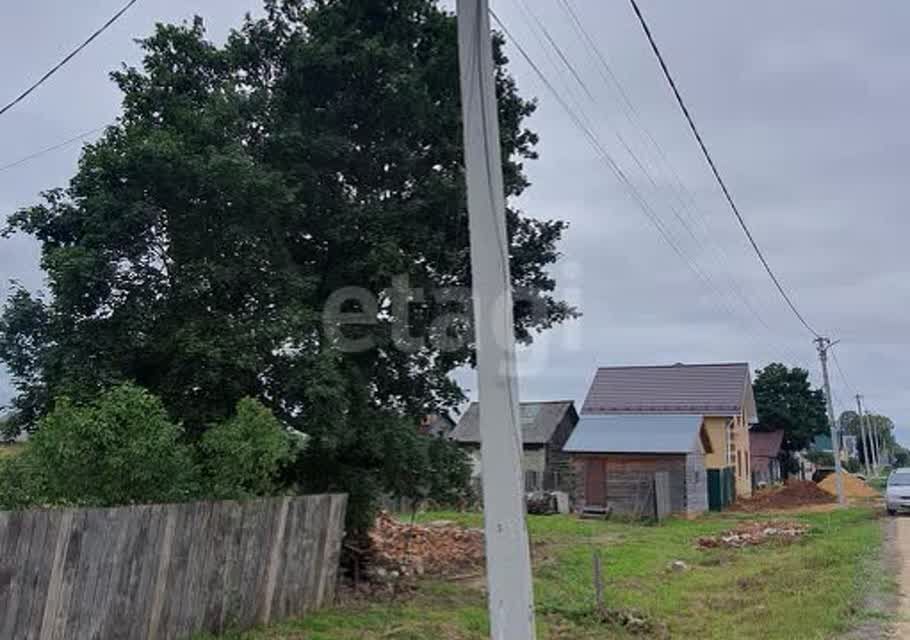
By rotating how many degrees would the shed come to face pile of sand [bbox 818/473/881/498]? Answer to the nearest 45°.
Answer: approximately 135° to its left

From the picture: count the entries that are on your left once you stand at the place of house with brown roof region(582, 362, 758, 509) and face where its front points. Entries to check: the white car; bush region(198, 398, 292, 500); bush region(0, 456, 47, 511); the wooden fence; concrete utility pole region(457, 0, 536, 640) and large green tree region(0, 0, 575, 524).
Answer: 0

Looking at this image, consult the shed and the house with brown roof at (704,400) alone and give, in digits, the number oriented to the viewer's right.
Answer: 1

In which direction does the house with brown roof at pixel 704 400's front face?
to the viewer's right

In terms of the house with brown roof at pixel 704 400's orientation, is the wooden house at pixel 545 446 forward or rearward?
rearward

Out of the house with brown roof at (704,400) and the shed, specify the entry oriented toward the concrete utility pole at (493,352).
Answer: the shed

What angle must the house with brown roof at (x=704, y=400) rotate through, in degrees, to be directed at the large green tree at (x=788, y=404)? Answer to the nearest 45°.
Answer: approximately 90° to its left

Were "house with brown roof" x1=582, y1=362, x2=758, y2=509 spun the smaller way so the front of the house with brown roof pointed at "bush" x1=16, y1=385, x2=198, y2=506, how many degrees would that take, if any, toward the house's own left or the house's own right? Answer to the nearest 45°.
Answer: approximately 90° to the house's own right

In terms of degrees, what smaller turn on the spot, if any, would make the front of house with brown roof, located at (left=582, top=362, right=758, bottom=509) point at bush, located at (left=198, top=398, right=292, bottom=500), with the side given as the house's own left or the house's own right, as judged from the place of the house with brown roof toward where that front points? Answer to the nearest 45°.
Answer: approximately 90° to the house's own right

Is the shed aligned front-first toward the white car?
no

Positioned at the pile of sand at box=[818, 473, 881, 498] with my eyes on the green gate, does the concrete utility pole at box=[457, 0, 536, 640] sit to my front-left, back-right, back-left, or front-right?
front-left

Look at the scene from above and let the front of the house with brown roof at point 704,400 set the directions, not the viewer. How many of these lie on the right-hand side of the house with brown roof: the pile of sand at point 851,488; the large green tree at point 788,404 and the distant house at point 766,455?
0

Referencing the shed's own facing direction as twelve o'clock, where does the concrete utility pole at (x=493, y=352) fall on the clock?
The concrete utility pole is roughly at 12 o'clock from the shed.

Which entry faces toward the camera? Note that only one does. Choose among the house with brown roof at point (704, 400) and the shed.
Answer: the shed

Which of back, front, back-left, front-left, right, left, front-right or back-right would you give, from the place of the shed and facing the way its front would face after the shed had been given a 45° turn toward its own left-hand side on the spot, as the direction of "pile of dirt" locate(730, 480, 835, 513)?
left

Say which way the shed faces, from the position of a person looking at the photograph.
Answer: facing the viewer
